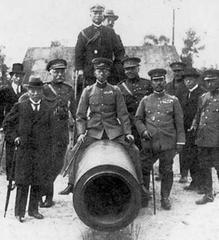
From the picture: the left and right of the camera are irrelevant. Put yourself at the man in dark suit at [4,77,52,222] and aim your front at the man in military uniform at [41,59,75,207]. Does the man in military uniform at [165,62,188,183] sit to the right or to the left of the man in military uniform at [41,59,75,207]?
right

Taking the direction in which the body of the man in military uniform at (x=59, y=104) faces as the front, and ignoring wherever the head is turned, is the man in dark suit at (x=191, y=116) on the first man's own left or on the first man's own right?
on the first man's own left

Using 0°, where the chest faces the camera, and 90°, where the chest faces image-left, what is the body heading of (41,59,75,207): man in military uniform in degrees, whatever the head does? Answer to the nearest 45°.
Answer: approximately 0°

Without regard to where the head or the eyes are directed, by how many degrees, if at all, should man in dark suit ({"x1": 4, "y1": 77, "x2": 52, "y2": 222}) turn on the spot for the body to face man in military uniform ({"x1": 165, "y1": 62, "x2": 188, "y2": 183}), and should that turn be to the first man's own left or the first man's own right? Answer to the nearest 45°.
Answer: approximately 135° to the first man's own left
